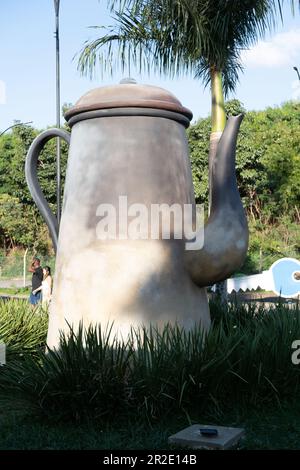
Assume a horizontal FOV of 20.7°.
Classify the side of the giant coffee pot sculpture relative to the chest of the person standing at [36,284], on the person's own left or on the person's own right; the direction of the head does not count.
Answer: on the person's own left
